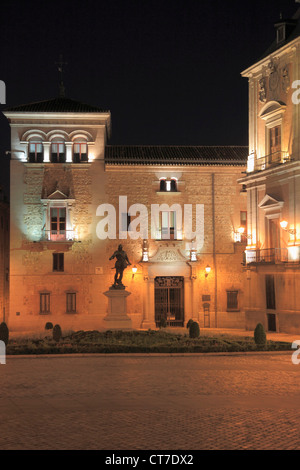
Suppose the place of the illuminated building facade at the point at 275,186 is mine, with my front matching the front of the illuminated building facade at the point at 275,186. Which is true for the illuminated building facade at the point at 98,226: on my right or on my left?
on my right

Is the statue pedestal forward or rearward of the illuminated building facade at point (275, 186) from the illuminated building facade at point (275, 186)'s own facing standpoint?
forward

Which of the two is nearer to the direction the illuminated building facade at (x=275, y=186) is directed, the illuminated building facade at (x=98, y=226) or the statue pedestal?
the statue pedestal

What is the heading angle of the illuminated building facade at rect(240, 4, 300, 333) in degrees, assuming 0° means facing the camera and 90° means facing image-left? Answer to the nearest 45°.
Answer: approximately 45°

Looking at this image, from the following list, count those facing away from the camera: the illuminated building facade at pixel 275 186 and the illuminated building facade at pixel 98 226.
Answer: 0

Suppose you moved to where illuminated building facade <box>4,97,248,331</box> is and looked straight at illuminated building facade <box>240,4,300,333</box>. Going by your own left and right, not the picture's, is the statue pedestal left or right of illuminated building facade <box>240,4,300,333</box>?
right

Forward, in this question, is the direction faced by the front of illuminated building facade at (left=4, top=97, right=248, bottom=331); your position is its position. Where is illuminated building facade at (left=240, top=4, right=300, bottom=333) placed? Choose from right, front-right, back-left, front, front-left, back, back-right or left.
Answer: front-left

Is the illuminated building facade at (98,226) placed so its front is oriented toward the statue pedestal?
yes

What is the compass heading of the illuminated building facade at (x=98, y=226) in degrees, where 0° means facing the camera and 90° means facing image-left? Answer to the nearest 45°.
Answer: approximately 0°

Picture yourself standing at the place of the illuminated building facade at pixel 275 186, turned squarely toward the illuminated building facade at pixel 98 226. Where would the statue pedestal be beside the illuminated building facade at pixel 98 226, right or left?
left
